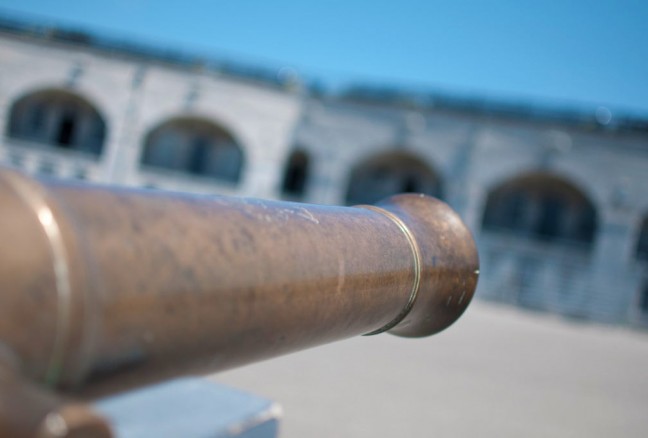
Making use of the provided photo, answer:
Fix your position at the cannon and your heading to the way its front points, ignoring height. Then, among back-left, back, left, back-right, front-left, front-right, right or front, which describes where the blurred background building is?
front-left

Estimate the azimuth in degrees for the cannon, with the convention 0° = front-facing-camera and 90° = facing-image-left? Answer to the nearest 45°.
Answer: approximately 225°

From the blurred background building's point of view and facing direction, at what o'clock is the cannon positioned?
The cannon is roughly at 12 o'clock from the blurred background building.

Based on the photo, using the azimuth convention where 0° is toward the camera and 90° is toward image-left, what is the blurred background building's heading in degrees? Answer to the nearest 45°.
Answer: approximately 0°

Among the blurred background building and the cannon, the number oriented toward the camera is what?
1
